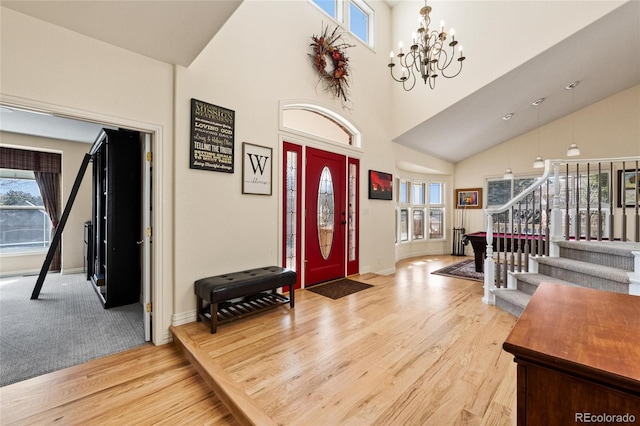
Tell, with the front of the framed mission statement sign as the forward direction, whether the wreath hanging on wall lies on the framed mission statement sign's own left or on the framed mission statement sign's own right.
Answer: on the framed mission statement sign's own left

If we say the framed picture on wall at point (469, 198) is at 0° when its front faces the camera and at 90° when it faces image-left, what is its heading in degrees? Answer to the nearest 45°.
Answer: approximately 0°

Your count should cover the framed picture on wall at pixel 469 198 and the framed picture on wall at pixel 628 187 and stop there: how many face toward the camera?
2

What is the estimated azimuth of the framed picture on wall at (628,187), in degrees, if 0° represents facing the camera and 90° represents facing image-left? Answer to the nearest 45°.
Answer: approximately 0°

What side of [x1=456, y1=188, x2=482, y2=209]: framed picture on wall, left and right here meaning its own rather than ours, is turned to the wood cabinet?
front

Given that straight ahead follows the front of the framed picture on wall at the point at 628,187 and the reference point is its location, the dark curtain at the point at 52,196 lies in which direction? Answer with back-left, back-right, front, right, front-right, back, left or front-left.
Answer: front-right

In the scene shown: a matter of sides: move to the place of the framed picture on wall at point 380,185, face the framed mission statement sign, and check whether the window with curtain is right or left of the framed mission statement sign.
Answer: right
